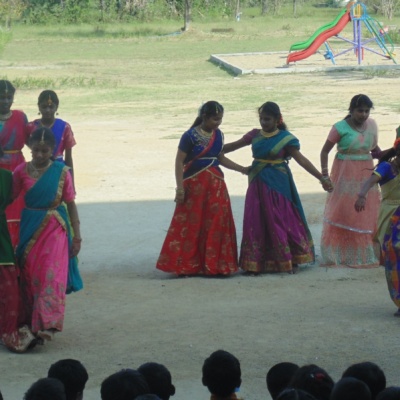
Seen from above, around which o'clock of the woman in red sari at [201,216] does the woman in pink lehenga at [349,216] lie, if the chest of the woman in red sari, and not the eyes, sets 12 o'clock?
The woman in pink lehenga is roughly at 10 o'clock from the woman in red sari.

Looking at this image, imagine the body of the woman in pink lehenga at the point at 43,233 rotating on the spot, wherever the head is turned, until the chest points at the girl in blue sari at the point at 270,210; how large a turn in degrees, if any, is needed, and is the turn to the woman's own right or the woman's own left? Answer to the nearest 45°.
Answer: approximately 135° to the woman's own left

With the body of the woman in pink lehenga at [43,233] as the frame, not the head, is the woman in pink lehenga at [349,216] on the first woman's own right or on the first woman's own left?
on the first woman's own left

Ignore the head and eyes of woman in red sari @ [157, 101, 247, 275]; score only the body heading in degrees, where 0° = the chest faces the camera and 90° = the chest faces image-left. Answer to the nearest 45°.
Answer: approximately 315°

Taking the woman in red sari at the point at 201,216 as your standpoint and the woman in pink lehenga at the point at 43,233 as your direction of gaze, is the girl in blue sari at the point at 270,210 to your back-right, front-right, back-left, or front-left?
back-left

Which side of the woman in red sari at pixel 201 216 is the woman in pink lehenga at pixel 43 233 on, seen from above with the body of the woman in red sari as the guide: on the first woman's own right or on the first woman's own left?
on the first woman's own right

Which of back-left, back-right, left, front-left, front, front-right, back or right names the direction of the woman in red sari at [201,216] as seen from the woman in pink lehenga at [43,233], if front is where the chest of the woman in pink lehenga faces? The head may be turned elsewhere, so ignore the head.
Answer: back-left

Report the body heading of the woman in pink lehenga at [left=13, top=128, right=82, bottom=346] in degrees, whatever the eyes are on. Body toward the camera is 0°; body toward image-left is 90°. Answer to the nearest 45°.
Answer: approximately 0°

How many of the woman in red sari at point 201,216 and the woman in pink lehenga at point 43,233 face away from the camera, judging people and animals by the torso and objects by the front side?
0
